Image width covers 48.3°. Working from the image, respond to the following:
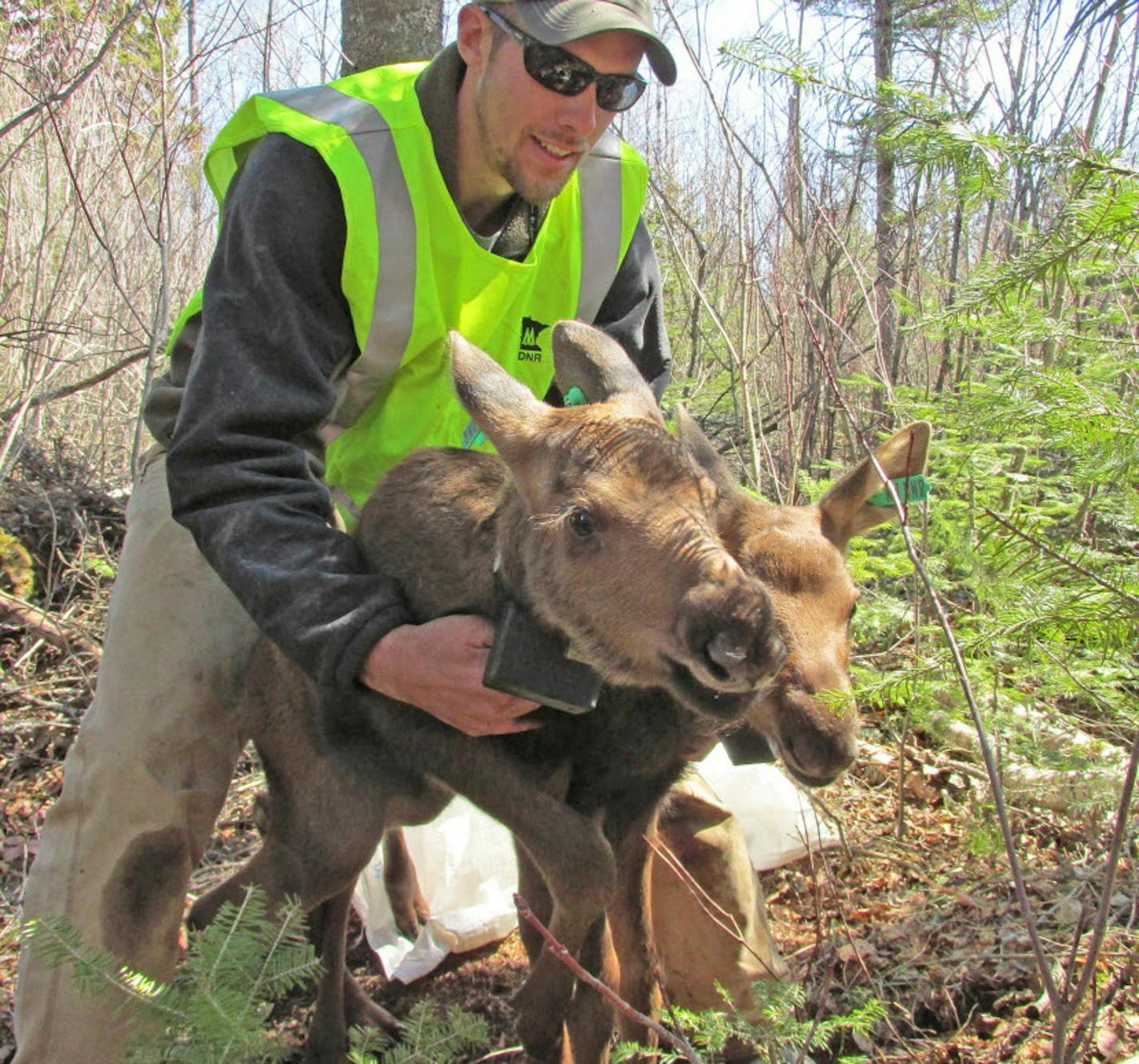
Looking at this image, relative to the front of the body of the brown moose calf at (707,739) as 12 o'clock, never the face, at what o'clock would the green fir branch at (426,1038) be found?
The green fir branch is roughly at 3 o'clock from the brown moose calf.

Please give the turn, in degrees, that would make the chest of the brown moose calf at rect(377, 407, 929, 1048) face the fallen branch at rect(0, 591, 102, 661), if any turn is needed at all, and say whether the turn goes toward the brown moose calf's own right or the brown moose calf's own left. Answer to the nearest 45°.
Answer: approximately 180°

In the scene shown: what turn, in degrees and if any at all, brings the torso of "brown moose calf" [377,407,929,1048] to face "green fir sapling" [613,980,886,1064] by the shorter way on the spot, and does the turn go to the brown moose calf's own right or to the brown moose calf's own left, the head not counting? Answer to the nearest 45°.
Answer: approximately 45° to the brown moose calf's own right

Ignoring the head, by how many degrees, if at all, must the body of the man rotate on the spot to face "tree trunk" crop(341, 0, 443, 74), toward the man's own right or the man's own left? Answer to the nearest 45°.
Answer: approximately 135° to the man's own left

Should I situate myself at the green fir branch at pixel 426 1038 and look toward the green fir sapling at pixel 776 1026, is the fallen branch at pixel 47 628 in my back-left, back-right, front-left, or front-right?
back-left

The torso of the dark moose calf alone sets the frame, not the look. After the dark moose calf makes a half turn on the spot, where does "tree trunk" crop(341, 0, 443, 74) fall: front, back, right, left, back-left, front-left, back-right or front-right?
front-right

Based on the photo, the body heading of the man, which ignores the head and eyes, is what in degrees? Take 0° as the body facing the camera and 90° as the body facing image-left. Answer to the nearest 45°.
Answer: approximately 315°

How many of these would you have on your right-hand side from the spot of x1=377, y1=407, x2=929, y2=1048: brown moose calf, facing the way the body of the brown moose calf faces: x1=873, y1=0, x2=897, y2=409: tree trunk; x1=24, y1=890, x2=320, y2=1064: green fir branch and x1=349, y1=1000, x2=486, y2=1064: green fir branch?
2

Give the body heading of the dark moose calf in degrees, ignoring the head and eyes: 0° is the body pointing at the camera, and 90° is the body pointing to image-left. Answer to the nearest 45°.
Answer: approximately 315°

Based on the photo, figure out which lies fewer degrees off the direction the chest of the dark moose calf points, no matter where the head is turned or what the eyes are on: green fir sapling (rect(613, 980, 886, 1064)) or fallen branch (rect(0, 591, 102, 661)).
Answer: the green fir sapling

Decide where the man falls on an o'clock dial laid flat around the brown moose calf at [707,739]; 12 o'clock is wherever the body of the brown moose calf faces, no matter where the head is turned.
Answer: The man is roughly at 5 o'clock from the brown moose calf.

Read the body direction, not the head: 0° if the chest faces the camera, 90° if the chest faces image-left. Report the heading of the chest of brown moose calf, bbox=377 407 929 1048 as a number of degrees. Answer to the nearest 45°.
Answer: approximately 315°
